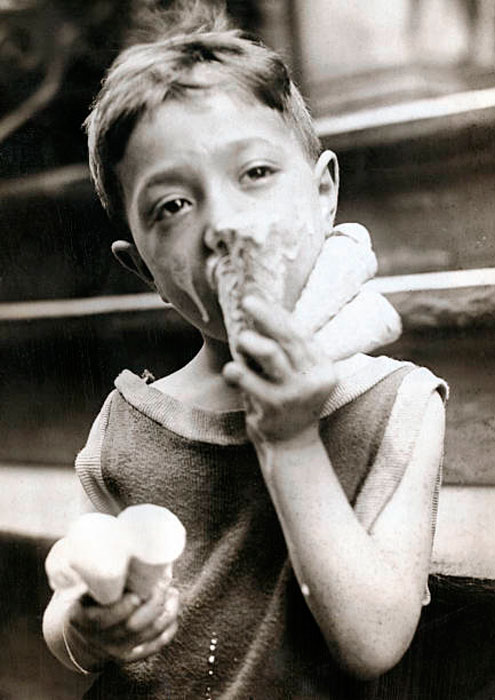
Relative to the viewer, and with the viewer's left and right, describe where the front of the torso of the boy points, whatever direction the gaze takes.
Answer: facing the viewer
